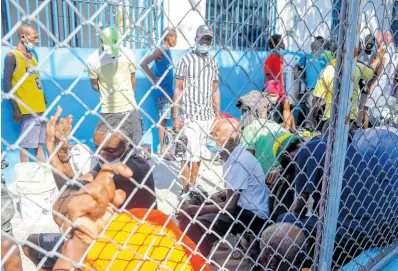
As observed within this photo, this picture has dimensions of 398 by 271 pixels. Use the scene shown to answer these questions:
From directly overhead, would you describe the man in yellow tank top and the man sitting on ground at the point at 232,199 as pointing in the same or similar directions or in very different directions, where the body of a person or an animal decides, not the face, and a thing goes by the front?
very different directions

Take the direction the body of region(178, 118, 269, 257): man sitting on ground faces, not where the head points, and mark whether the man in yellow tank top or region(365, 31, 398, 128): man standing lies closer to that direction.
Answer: the man in yellow tank top

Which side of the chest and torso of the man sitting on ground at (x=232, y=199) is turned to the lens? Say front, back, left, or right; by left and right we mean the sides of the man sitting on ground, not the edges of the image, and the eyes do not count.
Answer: left

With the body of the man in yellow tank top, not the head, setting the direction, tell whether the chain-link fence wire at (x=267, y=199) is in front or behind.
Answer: in front

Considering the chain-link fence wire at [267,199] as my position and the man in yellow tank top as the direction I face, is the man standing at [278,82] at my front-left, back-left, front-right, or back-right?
front-right

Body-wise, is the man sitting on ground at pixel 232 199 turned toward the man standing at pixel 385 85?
no
